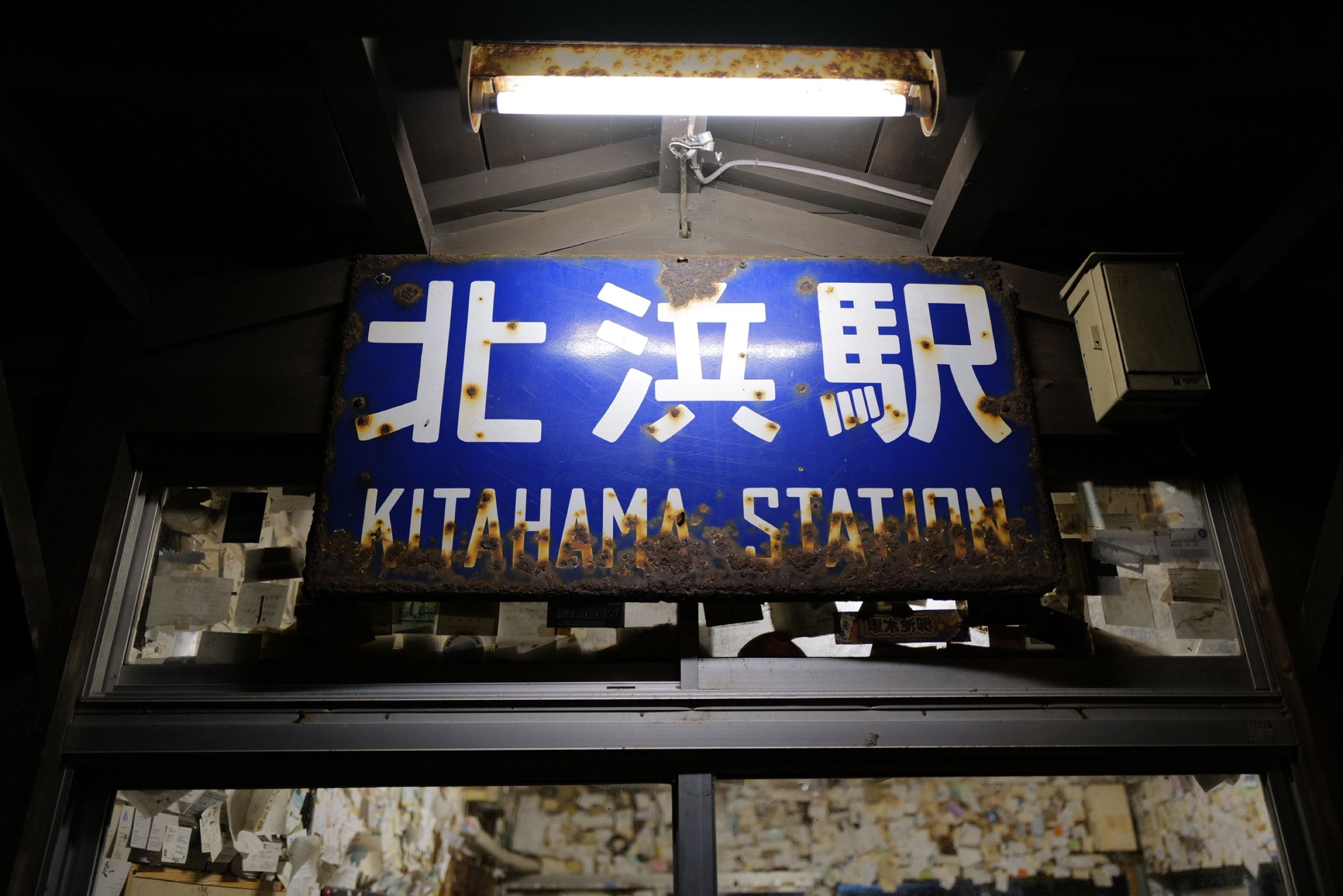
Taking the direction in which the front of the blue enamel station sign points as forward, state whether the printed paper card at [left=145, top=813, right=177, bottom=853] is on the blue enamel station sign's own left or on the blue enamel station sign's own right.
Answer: on the blue enamel station sign's own right

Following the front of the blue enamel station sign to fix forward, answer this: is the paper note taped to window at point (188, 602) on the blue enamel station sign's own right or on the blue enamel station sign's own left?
on the blue enamel station sign's own right

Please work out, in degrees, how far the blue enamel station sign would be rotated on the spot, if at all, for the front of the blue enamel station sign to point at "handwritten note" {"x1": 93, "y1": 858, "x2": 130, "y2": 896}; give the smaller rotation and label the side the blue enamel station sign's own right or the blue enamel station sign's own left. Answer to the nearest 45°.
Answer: approximately 90° to the blue enamel station sign's own right

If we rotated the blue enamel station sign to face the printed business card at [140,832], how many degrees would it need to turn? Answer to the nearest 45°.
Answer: approximately 90° to its right

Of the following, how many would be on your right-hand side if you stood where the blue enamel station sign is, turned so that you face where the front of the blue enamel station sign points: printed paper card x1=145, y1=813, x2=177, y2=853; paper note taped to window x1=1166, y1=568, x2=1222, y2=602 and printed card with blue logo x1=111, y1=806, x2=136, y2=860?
2

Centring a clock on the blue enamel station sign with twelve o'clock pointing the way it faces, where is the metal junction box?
The metal junction box is roughly at 9 o'clock from the blue enamel station sign.

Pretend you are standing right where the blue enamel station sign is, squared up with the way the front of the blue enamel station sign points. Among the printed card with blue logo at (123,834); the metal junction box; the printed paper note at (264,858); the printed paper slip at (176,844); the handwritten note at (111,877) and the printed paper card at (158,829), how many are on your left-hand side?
1

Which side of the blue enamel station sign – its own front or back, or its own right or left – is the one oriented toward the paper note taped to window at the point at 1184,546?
left

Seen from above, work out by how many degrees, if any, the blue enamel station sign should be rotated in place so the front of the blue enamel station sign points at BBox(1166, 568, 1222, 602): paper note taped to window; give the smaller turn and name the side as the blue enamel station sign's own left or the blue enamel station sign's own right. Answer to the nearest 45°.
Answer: approximately 90° to the blue enamel station sign's own left

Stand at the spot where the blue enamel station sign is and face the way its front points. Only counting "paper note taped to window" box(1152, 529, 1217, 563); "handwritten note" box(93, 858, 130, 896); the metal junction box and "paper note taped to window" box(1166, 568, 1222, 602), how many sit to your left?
3

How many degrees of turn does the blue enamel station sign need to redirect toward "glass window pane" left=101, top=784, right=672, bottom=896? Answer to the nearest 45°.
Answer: approximately 135° to its right

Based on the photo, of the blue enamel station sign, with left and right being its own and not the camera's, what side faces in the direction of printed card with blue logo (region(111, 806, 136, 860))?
right

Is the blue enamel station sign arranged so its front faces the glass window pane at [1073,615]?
no

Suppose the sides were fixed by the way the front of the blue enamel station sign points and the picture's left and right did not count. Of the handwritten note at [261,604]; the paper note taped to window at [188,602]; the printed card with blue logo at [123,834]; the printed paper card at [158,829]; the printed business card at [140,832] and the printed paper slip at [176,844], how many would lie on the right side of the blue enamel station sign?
6

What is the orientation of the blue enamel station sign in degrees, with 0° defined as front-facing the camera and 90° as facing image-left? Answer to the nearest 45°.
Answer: approximately 0°

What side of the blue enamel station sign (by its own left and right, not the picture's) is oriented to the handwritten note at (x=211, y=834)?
right

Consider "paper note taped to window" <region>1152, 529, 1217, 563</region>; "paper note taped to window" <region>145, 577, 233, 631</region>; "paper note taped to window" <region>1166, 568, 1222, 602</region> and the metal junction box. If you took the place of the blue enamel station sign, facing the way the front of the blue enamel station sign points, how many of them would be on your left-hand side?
3
